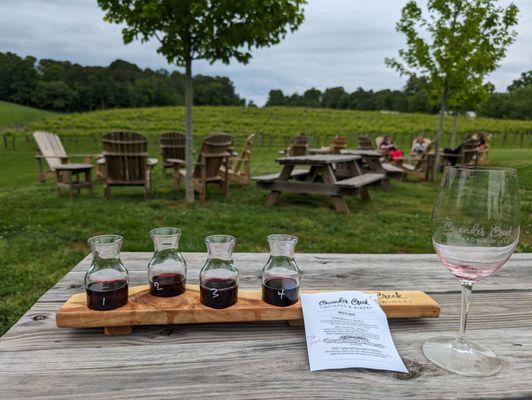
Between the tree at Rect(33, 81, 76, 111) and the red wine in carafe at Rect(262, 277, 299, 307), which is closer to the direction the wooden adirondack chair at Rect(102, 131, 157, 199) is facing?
the tree

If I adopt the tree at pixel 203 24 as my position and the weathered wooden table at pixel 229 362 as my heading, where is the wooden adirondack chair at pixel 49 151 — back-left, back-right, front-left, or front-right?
back-right

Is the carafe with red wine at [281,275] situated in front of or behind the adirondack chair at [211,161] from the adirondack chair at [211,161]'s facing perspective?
behind

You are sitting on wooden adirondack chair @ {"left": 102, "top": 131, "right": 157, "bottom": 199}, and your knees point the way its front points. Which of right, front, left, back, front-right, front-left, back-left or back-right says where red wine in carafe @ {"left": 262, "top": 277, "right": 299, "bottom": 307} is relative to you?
back

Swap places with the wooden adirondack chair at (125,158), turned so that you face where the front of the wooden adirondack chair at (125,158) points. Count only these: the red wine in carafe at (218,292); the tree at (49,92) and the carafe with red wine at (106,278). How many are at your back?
2

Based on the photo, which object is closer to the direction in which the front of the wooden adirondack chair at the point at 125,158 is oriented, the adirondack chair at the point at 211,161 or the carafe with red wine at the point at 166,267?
the adirondack chair

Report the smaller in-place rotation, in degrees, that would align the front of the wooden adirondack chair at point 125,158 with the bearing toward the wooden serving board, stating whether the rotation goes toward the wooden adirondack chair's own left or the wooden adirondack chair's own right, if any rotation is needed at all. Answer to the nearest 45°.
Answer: approximately 180°

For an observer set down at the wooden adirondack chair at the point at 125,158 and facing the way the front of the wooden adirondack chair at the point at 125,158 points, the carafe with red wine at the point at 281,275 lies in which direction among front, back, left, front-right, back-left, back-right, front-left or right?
back

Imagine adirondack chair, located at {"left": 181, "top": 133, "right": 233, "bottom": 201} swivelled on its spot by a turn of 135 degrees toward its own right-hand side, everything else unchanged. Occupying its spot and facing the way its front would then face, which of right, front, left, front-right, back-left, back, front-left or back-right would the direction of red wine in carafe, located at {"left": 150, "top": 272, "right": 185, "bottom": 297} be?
right

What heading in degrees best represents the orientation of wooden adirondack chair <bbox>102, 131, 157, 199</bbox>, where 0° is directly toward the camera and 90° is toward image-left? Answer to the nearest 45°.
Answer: approximately 180°

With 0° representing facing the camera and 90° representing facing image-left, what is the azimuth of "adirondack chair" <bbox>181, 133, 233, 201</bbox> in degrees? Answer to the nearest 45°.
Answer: approximately 135°

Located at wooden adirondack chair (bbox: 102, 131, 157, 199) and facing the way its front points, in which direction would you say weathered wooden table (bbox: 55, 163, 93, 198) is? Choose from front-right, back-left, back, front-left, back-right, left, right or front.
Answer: front-left

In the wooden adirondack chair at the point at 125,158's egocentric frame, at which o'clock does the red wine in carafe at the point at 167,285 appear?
The red wine in carafe is roughly at 6 o'clock from the wooden adirondack chair.
